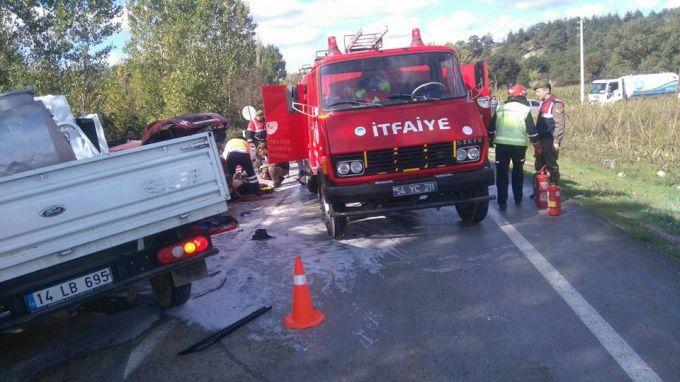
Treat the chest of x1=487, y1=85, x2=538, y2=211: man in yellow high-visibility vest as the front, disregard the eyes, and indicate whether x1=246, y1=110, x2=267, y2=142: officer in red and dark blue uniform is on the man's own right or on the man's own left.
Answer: on the man's own left

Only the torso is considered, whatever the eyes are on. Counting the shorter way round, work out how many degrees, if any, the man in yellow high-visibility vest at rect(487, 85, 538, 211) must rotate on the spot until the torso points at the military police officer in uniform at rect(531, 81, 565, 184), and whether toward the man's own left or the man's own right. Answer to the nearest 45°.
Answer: approximately 45° to the man's own right

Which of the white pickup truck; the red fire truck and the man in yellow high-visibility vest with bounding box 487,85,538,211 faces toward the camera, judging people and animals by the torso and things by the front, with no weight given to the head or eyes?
the red fire truck

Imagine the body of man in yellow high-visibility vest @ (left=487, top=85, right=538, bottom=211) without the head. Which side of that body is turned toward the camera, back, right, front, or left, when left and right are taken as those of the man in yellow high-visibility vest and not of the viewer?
back

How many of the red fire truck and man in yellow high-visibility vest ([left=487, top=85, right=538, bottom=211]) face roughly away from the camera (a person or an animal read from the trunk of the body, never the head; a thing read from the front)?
1

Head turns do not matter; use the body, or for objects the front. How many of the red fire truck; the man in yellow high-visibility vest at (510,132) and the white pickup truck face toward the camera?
1

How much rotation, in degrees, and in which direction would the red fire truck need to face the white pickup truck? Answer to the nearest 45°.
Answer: approximately 45° to its right

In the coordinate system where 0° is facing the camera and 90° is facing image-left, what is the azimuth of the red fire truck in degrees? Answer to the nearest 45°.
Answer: approximately 0°

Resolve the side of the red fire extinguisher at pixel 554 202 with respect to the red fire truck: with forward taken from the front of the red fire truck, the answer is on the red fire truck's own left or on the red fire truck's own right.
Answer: on the red fire truck's own left

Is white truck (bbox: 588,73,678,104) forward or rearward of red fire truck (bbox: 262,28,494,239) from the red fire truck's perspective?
rearward

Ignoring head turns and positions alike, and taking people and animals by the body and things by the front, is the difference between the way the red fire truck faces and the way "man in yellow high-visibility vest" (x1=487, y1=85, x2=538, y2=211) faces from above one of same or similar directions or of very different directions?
very different directions

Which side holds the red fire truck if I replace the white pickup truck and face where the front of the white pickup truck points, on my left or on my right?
on my right

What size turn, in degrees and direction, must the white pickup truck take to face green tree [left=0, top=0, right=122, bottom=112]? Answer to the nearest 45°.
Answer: approximately 45° to its right
